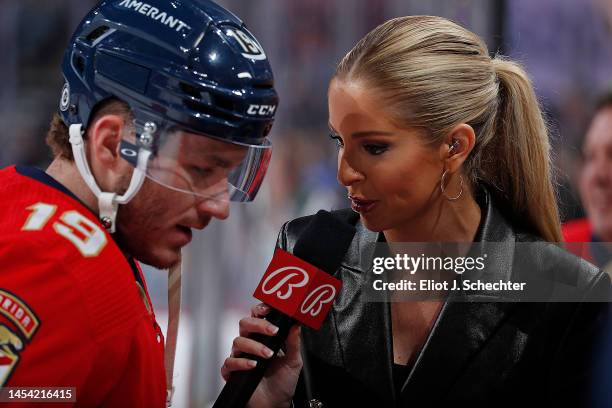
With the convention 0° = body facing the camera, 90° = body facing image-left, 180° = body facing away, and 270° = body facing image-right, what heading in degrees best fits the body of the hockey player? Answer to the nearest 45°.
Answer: approximately 270°

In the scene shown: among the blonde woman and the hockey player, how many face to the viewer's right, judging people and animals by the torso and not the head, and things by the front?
1

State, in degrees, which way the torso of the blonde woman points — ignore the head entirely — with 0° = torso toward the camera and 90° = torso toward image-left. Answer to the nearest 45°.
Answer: approximately 45°

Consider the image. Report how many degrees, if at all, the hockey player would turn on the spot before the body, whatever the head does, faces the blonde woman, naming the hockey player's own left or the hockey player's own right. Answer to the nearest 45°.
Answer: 0° — they already face them

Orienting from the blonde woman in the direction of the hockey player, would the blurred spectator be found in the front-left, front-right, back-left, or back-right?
back-right

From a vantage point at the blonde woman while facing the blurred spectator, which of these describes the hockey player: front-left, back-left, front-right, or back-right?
back-left

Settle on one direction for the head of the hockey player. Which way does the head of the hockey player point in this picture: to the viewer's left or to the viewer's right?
to the viewer's right

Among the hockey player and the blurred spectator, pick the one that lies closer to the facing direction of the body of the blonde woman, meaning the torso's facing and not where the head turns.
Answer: the hockey player

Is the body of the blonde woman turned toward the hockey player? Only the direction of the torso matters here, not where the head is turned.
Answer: yes

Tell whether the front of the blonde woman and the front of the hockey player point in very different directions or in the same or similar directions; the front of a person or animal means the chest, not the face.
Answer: very different directions

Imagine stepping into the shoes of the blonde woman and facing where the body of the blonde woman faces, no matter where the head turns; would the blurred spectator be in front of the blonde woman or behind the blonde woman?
behind
